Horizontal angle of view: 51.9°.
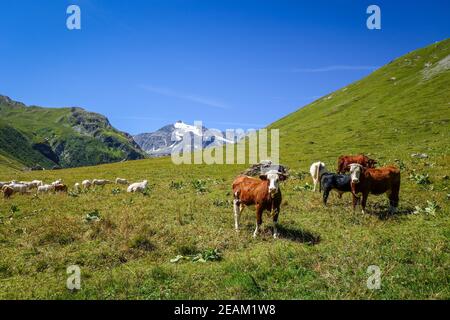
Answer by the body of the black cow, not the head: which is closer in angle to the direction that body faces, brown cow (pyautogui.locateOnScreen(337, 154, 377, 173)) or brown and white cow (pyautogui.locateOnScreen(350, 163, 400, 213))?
the brown and white cow

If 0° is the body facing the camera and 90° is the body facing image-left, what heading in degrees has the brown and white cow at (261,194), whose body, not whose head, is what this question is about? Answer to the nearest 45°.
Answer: approximately 315°

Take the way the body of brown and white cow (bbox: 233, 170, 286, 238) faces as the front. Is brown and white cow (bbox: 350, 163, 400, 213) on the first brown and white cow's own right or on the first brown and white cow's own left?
on the first brown and white cow's own left

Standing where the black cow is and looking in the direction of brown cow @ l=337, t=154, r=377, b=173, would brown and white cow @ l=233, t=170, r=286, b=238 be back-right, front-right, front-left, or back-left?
back-left

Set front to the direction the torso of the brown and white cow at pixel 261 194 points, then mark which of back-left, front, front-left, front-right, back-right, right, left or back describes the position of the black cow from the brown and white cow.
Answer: left

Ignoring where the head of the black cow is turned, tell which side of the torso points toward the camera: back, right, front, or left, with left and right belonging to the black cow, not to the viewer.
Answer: right
